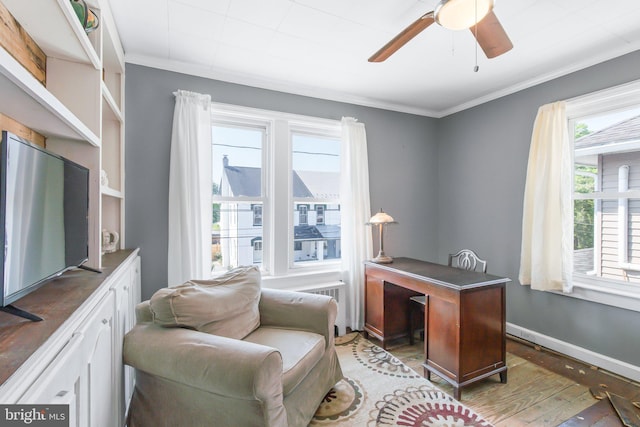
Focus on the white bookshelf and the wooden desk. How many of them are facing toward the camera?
0

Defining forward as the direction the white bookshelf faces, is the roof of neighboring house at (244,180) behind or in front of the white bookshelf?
in front

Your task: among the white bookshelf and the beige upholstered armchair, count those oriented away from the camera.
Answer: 0

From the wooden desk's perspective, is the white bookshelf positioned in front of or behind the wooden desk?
behind

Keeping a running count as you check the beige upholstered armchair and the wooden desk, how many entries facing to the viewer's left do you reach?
0

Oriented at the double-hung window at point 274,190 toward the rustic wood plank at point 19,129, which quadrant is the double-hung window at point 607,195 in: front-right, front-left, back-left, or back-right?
back-left

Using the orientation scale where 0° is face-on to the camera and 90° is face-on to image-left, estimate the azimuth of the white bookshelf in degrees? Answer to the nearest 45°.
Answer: approximately 270°

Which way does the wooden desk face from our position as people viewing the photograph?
facing away from the viewer and to the right of the viewer

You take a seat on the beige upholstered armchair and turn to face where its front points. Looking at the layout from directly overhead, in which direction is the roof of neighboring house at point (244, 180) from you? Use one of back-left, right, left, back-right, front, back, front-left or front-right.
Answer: back-left

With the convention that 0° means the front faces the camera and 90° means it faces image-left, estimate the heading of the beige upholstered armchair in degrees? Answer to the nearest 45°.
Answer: approximately 315°
